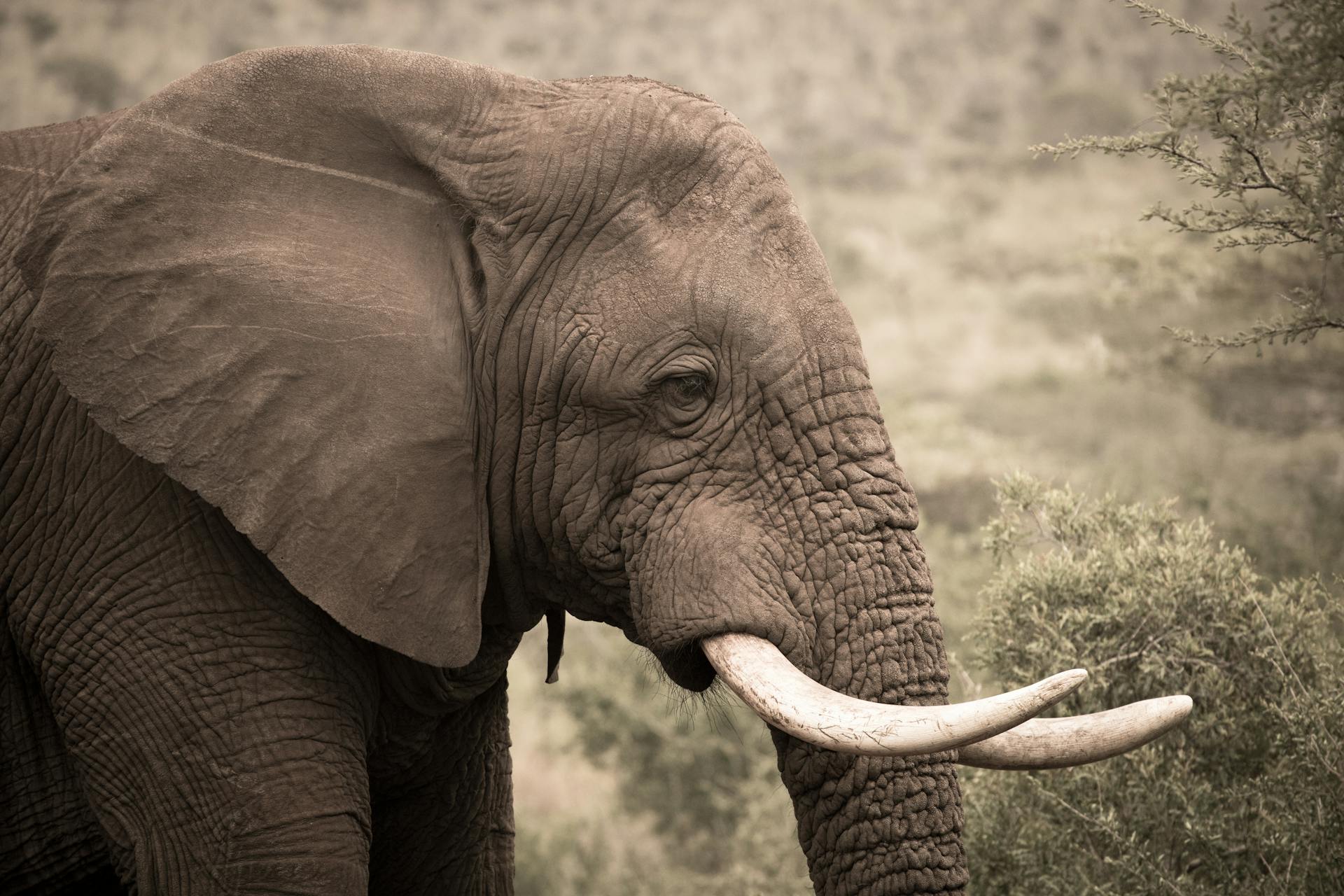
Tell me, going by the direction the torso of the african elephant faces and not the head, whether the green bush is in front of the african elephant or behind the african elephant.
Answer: in front

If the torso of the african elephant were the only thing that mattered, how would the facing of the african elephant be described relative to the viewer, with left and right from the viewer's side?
facing to the right of the viewer
